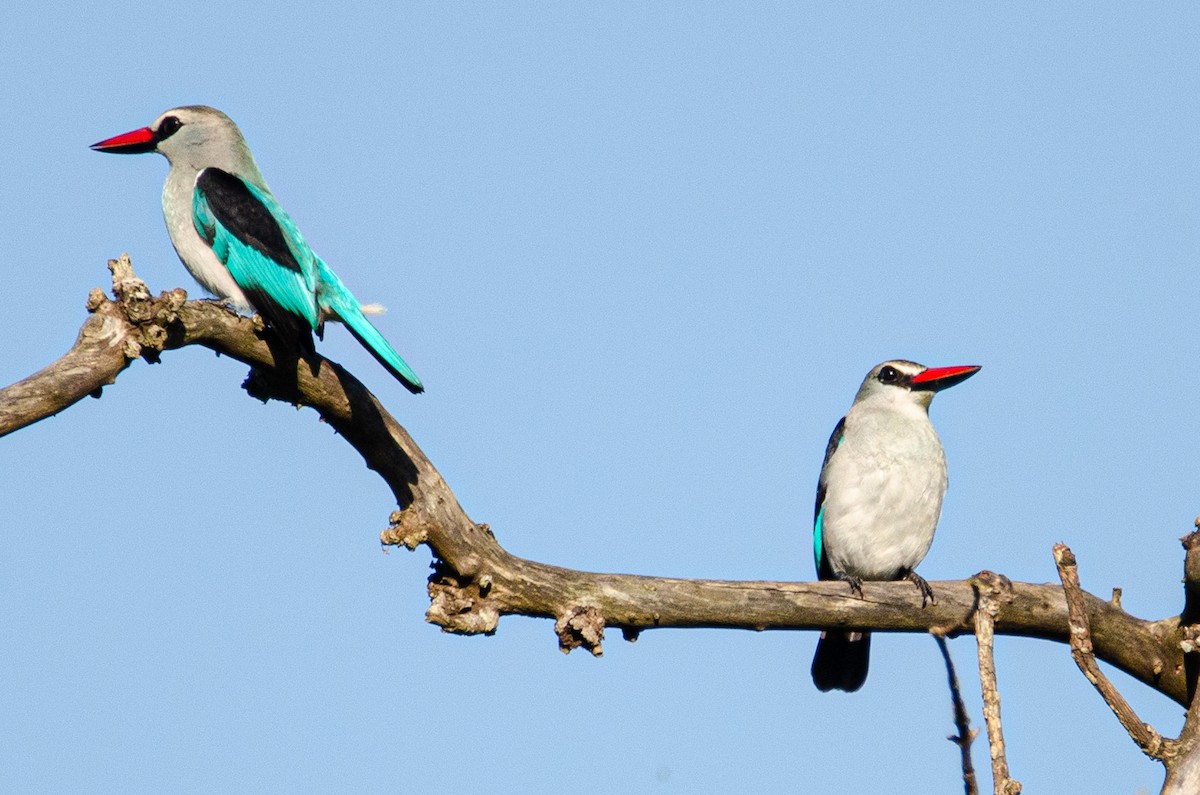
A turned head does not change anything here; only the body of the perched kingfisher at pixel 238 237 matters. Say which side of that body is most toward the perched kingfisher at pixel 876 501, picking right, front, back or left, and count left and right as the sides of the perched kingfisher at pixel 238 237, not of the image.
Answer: back

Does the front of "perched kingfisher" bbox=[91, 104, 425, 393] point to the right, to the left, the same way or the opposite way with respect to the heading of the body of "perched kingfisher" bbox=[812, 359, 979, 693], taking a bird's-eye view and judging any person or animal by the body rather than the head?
to the right

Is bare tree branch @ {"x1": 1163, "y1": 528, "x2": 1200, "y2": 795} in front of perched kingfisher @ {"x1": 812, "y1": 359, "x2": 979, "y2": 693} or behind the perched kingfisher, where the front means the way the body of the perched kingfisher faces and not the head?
in front

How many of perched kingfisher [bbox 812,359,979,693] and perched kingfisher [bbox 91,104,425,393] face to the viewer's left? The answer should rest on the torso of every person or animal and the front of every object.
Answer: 1

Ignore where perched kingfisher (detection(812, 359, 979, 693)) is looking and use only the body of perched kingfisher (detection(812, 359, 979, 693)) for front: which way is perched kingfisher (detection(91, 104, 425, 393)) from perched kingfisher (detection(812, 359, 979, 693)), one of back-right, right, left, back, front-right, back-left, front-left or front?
right

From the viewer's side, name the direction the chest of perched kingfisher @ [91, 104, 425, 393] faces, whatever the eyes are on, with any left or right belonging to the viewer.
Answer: facing to the left of the viewer

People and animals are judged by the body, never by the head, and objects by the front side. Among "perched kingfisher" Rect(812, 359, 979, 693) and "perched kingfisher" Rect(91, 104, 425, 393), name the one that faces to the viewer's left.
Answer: "perched kingfisher" Rect(91, 104, 425, 393)

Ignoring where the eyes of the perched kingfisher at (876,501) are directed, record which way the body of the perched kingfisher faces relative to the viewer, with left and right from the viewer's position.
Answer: facing the viewer and to the right of the viewer
